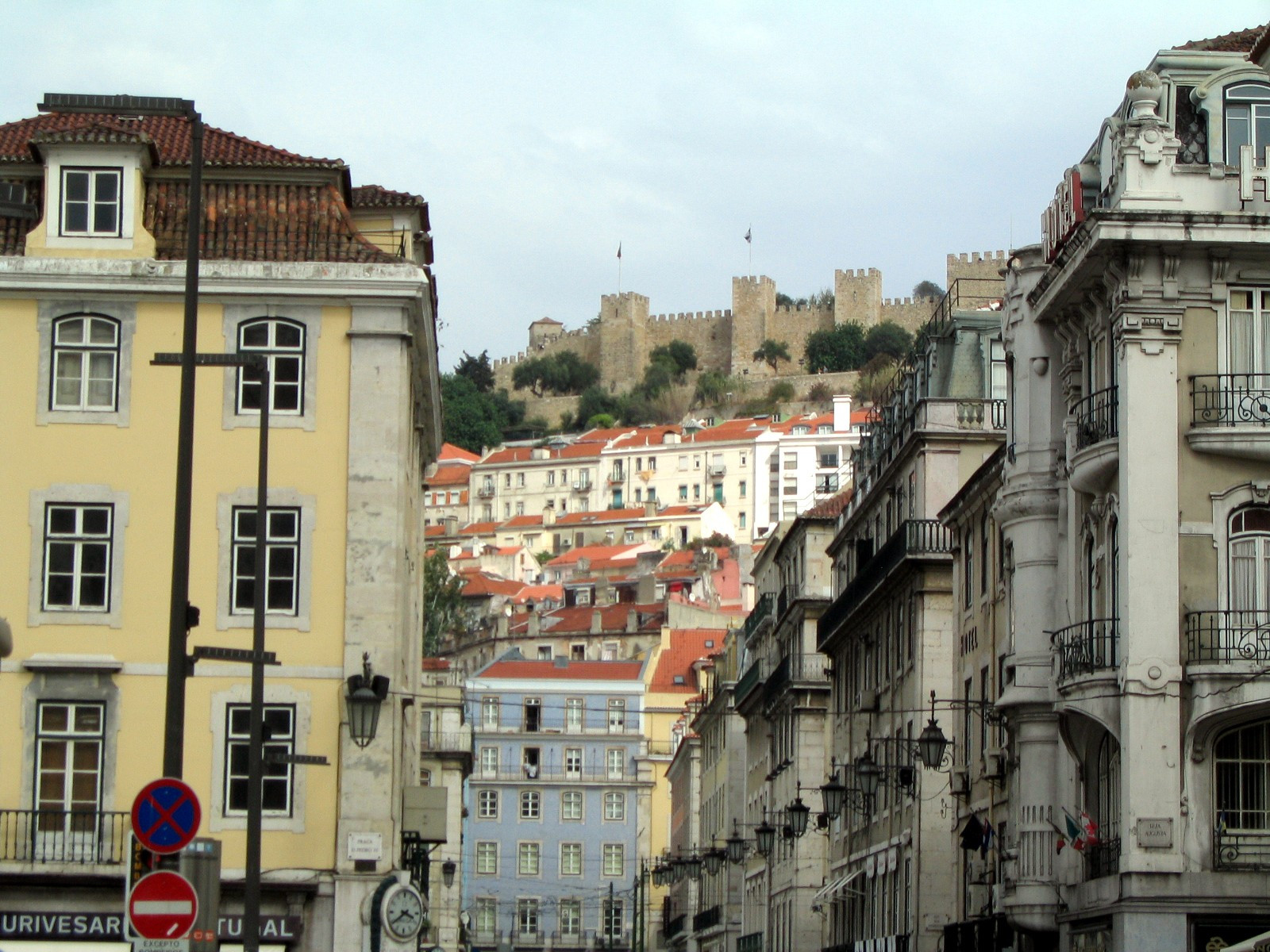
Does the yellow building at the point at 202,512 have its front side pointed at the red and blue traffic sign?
yes

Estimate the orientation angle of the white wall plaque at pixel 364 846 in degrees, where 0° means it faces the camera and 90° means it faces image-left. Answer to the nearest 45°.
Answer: approximately 0°

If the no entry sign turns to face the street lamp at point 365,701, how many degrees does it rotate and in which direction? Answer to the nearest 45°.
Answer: approximately 180°

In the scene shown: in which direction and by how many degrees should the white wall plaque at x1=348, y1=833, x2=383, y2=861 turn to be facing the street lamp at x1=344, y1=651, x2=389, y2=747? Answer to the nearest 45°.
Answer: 0° — it already faces it

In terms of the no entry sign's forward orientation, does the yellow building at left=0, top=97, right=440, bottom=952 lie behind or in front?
behind

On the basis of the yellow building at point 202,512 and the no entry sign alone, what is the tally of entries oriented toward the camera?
2
